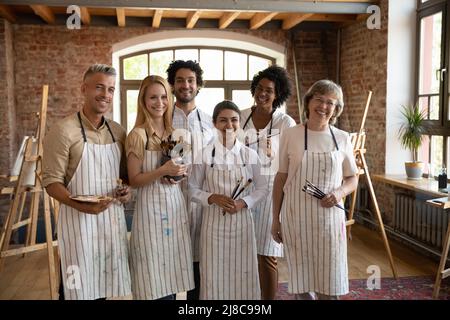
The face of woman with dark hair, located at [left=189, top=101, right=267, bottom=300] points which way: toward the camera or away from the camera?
toward the camera

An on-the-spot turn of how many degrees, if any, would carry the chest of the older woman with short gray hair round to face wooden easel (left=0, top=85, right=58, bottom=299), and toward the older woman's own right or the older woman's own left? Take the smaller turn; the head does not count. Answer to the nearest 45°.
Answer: approximately 90° to the older woman's own right

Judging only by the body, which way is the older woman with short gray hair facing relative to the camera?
toward the camera

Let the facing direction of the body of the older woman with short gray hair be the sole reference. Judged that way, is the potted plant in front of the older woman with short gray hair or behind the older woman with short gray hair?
behind

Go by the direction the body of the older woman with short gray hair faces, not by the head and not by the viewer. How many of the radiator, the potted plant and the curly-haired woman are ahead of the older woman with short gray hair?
0

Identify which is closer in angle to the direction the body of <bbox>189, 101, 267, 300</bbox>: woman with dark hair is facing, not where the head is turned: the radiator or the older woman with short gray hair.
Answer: the older woman with short gray hair

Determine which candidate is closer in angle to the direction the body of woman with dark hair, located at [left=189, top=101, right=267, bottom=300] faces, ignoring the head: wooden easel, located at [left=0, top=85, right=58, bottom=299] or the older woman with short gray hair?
the older woman with short gray hair

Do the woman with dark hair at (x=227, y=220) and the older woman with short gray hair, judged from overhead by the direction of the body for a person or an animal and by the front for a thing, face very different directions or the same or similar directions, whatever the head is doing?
same or similar directions

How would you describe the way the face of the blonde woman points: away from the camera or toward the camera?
toward the camera

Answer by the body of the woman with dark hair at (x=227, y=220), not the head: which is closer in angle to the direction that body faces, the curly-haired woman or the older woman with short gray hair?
the older woman with short gray hair

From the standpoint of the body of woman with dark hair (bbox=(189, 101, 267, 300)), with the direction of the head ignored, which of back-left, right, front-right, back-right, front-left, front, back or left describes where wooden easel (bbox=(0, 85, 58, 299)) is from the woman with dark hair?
back-right

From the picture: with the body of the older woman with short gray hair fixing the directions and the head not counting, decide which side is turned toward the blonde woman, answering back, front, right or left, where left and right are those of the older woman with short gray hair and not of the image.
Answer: right

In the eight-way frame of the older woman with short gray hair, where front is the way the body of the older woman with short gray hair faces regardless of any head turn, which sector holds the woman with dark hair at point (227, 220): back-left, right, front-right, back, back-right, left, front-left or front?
right

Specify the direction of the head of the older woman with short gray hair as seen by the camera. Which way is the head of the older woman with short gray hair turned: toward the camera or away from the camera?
toward the camera

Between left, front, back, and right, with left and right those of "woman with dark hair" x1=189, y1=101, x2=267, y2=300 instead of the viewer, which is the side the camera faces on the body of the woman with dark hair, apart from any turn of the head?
front

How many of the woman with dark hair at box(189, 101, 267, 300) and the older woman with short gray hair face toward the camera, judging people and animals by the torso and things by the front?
2

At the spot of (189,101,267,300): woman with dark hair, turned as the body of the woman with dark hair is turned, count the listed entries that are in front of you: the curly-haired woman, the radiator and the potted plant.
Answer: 0
